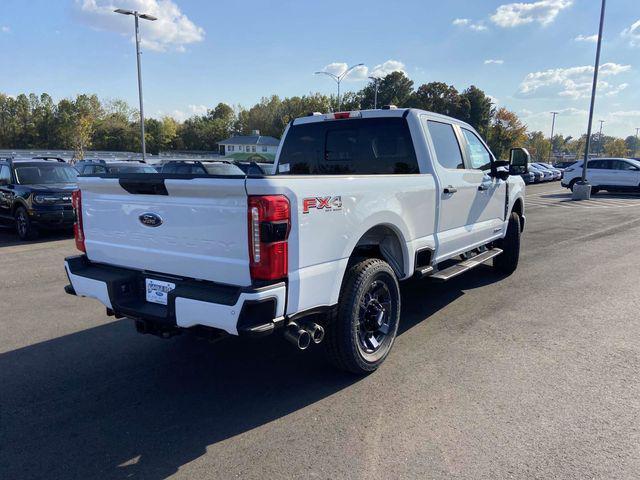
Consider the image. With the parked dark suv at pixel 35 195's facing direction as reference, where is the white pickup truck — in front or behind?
in front

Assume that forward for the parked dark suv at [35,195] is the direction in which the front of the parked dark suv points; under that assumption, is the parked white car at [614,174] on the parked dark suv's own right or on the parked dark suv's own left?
on the parked dark suv's own left

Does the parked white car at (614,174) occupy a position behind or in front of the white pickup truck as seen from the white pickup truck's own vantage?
in front

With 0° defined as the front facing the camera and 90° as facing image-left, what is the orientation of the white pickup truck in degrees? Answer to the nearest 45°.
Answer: approximately 225°

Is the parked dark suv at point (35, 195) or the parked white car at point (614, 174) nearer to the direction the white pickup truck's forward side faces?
the parked white car

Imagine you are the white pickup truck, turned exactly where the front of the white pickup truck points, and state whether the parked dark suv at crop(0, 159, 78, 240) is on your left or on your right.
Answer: on your left
